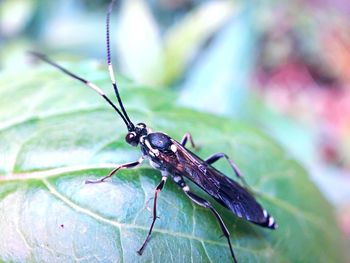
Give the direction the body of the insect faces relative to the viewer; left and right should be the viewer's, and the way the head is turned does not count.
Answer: facing away from the viewer and to the left of the viewer
